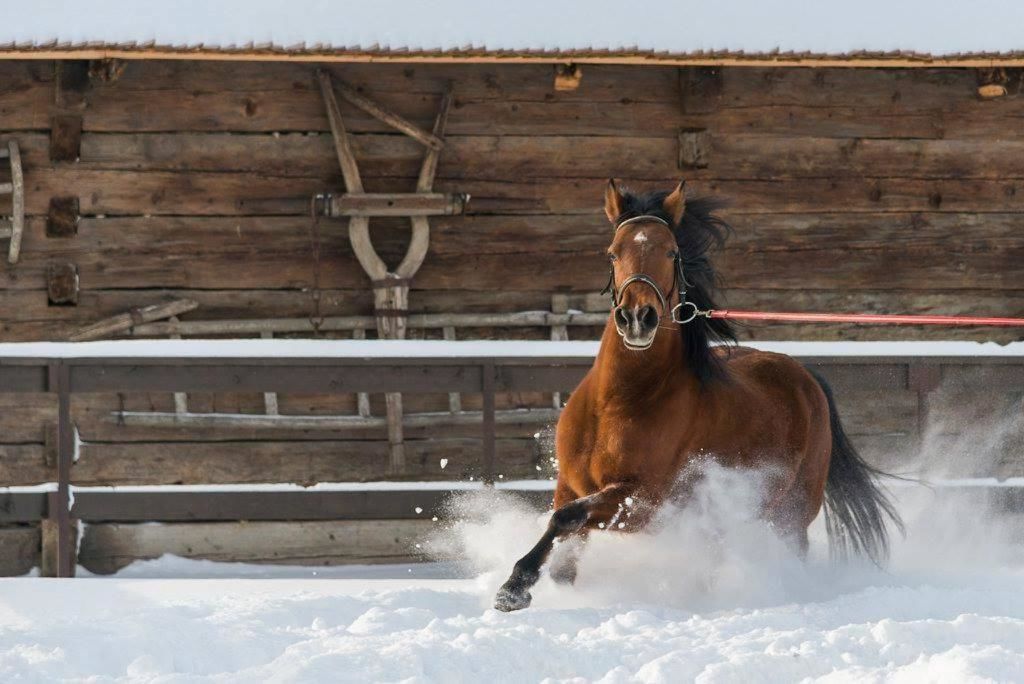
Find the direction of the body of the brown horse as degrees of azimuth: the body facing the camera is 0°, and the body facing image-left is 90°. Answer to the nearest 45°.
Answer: approximately 45°

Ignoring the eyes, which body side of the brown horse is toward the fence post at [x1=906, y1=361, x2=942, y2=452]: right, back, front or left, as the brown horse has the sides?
back

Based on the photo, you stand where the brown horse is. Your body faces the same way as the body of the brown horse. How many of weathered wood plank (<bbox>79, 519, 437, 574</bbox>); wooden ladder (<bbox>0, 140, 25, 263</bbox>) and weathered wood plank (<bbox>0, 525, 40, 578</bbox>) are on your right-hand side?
3

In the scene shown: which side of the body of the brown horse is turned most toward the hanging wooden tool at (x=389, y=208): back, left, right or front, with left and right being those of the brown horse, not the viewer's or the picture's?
right

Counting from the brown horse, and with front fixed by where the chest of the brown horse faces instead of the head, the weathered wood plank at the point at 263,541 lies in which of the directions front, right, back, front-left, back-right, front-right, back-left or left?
right

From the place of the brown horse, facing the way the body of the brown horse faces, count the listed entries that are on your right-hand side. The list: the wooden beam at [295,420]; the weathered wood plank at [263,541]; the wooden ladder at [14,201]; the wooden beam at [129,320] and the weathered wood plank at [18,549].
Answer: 5

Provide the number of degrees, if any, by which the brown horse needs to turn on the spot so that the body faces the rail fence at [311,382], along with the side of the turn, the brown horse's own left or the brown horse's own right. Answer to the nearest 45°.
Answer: approximately 90° to the brown horse's own right

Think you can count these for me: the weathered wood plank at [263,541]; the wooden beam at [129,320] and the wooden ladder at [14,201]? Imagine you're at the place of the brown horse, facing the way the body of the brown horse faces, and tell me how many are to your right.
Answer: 3

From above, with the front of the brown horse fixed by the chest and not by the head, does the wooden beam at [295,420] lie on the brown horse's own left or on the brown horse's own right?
on the brown horse's own right

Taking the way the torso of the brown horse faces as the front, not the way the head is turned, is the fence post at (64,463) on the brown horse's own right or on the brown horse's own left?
on the brown horse's own right

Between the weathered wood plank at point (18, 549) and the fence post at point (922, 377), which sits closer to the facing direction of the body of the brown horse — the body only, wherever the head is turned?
the weathered wood plank

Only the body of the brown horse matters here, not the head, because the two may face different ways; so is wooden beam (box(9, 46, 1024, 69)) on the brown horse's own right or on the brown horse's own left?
on the brown horse's own right

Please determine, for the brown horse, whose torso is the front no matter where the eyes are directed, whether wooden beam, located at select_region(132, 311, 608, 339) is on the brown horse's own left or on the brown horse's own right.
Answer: on the brown horse's own right
